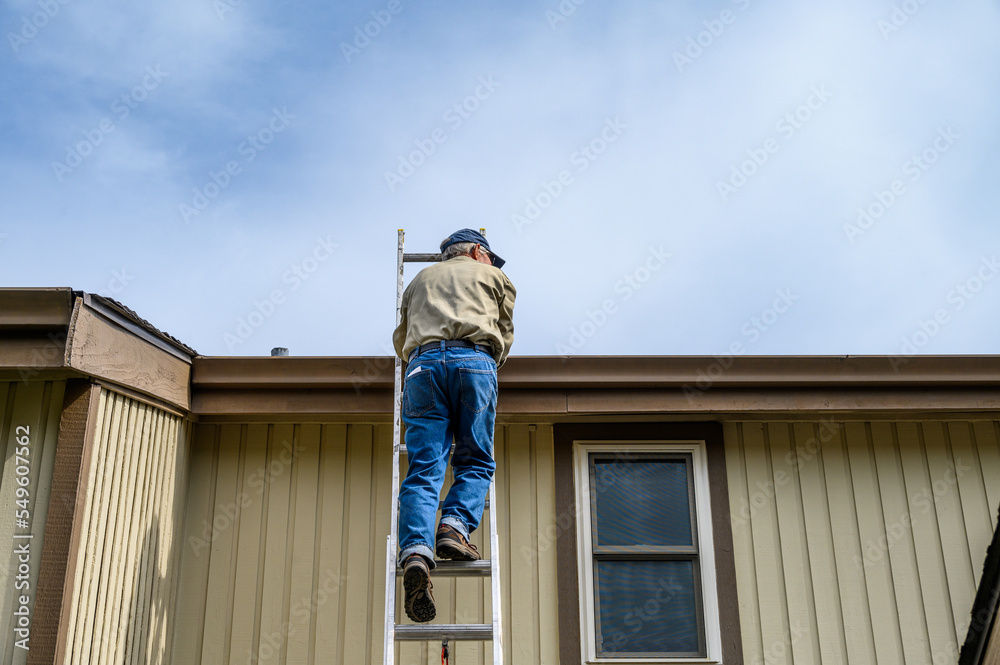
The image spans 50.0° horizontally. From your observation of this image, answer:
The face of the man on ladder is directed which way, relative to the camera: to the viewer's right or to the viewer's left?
to the viewer's right

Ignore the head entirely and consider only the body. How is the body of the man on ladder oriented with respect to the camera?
away from the camera

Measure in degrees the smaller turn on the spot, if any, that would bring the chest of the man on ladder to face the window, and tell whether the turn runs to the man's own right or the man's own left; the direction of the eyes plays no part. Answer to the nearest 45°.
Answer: approximately 45° to the man's own right
